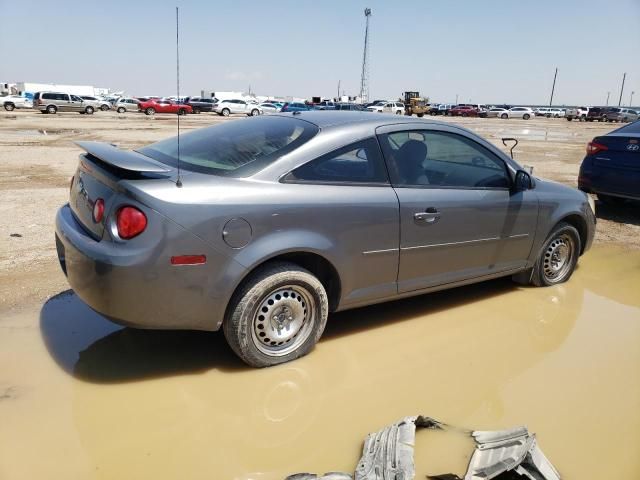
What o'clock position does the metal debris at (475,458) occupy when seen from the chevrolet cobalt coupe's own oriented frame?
The metal debris is roughly at 3 o'clock from the chevrolet cobalt coupe.

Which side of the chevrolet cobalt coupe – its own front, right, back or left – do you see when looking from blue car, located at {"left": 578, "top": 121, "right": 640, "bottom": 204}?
front

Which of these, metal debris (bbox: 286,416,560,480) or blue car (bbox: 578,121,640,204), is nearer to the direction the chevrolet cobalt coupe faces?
the blue car

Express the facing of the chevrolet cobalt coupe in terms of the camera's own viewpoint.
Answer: facing away from the viewer and to the right of the viewer
